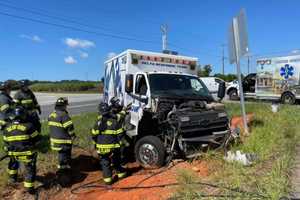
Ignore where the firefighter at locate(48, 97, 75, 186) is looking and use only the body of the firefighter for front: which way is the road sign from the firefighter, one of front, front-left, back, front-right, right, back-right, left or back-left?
front-right

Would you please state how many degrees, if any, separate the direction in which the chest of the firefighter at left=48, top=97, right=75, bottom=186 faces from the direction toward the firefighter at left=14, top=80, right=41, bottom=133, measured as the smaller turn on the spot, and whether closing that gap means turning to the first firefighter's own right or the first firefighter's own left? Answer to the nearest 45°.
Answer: approximately 90° to the first firefighter's own left

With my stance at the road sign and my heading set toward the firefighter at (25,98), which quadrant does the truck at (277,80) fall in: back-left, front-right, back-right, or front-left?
back-right

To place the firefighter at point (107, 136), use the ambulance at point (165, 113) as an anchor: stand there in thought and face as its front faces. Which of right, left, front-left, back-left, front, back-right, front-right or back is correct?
right

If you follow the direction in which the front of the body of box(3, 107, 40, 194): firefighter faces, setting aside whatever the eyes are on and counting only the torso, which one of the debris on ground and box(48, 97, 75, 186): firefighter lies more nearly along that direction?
the firefighter

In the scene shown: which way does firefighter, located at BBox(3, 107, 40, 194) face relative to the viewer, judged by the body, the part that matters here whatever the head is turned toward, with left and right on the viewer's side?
facing away from the viewer

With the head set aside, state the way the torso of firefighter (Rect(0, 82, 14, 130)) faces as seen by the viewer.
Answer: to the viewer's right

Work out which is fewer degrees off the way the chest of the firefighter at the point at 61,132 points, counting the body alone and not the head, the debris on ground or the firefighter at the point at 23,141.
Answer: the debris on ground

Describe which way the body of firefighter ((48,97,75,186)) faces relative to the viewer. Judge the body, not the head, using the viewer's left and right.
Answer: facing away from the viewer and to the right of the viewer

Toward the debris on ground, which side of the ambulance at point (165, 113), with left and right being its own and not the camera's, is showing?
front

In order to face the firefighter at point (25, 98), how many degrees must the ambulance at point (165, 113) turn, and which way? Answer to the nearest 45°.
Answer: approximately 135° to its right

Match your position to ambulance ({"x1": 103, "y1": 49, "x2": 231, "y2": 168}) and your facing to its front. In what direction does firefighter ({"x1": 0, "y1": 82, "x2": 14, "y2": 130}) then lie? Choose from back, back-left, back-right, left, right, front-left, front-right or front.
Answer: back-right
